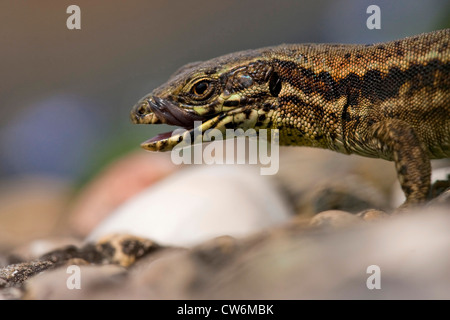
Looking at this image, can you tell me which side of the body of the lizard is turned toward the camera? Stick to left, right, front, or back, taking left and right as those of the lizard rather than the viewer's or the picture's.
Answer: left
